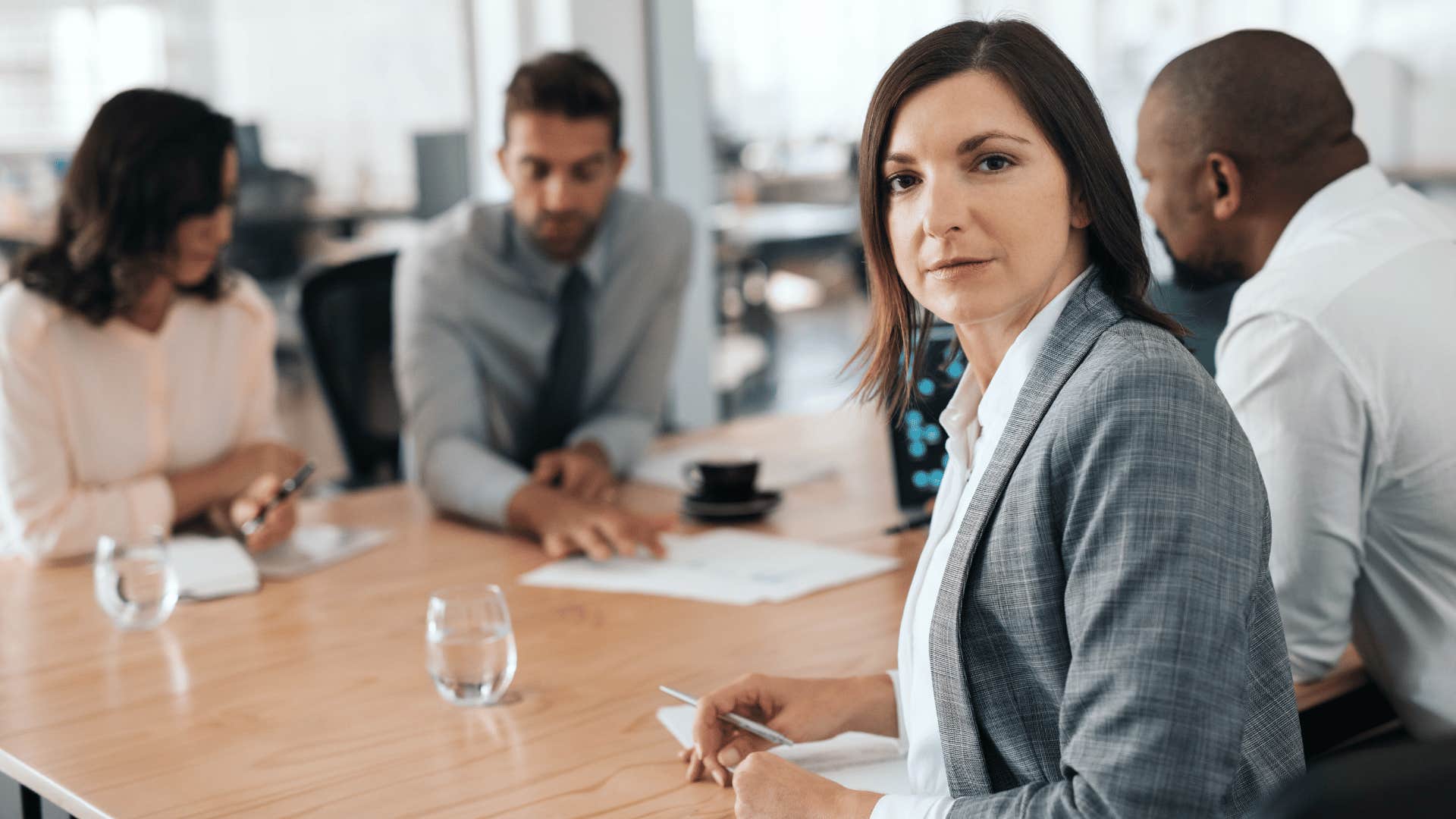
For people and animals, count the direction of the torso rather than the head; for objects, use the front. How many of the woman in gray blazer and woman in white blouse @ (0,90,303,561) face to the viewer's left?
1

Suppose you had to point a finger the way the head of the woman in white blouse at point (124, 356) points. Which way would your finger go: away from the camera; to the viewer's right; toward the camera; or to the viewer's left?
to the viewer's right

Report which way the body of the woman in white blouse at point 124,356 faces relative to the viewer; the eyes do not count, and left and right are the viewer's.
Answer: facing the viewer and to the right of the viewer

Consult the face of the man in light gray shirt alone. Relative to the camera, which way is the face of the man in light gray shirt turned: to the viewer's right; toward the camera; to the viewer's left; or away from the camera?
toward the camera

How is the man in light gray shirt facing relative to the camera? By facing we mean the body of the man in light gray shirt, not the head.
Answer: toward the camera

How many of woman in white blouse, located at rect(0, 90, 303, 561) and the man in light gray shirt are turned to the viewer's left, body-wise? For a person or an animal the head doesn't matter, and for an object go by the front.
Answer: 0

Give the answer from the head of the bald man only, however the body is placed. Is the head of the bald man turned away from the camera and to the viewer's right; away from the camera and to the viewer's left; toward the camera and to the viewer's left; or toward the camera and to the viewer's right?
away from the camera and to the viewer's left

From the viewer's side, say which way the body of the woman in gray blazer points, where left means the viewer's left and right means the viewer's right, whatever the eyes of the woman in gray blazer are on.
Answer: facing to the left of the viewer

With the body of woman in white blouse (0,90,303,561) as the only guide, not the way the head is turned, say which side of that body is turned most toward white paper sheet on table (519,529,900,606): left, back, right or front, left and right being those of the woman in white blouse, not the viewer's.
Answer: front

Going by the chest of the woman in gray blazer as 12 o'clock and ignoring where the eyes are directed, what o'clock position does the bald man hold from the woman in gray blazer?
The bald man is roughly at 4 o'clock from the woman in gray blazer.

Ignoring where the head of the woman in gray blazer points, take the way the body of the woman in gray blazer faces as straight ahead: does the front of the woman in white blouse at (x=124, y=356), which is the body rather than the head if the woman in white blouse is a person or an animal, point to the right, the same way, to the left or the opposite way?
the opposite way

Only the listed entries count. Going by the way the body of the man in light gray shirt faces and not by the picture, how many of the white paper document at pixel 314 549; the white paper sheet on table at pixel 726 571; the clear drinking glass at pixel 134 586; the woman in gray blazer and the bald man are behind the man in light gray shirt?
0

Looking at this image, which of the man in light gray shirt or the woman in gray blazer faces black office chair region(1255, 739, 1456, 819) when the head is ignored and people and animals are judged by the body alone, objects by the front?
the man in light gray shirt

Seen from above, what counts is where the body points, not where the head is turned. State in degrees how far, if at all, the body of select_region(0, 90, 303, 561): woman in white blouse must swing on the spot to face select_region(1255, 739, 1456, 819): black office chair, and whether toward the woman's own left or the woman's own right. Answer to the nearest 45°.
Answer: approximately 45° to the woman's own right

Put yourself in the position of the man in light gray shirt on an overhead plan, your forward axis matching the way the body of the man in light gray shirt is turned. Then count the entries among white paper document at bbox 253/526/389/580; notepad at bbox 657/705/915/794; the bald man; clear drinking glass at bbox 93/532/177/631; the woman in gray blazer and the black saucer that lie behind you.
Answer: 0

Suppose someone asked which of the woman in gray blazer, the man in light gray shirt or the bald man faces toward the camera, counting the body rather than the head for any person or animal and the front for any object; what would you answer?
the man in light gray shirt

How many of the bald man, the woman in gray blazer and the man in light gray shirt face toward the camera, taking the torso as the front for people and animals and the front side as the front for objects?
1
